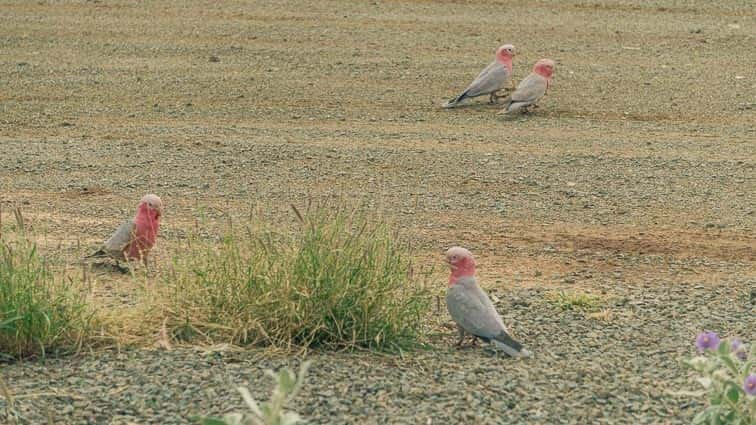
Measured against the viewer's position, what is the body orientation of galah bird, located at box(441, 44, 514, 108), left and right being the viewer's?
facing to the right of the viewer

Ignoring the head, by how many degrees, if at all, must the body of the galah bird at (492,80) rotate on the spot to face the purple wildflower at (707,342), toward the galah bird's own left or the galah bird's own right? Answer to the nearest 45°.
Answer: approximately 90° to the galah bird's own right

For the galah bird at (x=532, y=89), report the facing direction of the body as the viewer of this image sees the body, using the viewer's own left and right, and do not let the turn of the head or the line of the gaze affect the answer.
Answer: facing to the right of the viewer

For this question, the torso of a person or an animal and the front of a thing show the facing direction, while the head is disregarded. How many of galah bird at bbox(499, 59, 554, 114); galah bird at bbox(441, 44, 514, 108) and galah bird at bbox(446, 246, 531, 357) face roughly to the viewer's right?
2

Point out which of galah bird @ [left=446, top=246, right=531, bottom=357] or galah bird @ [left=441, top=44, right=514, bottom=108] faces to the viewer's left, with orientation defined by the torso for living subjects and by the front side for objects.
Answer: galah bird @ [left=446, top=246, right=531, bottom=357]

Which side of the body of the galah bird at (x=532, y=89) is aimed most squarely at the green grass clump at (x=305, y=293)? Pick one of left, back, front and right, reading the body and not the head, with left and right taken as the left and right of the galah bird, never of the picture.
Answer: right

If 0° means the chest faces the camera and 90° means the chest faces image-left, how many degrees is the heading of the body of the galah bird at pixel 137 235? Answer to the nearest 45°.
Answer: approximately 315°

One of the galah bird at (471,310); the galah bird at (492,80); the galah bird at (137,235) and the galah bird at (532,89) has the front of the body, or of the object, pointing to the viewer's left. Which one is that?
the galah bird at (471,310)

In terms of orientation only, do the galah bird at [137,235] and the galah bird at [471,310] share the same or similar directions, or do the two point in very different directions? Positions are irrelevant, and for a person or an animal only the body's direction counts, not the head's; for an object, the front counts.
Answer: very different directions

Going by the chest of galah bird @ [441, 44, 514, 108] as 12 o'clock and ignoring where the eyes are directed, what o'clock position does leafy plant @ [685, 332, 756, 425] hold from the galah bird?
The leafy plant is roughly at 3 o'clock from the galah bird.

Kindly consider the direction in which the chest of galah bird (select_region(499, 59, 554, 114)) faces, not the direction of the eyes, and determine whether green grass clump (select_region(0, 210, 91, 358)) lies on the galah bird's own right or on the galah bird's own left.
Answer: on the galah bird's own right
